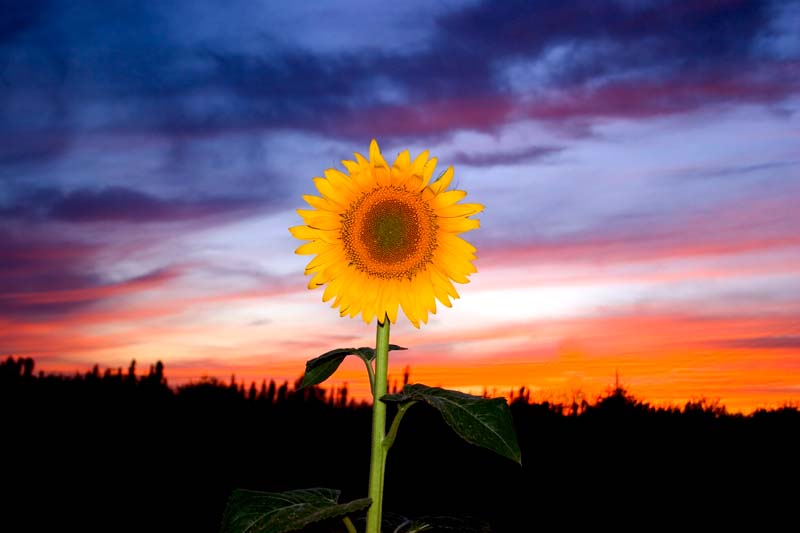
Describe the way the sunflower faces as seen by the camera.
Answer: facing the viewer
